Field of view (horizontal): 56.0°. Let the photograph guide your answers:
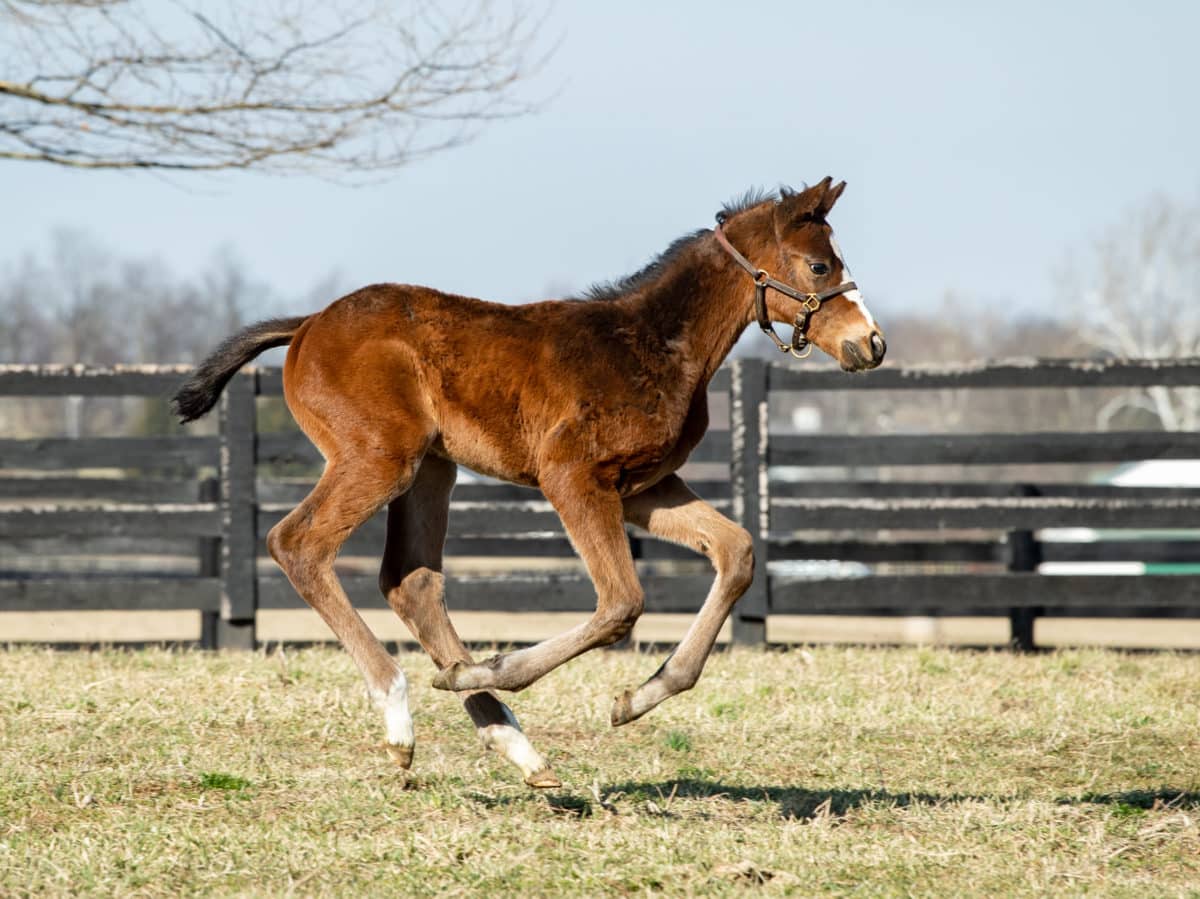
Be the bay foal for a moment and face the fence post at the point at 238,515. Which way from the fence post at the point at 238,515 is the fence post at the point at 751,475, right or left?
right

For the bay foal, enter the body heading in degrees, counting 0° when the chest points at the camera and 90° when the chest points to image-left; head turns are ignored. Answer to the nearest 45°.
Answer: approximately 270°

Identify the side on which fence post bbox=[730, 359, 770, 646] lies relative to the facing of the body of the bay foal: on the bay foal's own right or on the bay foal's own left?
on the bay foal's own left

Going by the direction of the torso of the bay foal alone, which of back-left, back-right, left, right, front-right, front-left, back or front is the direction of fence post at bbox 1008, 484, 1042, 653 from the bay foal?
front-left

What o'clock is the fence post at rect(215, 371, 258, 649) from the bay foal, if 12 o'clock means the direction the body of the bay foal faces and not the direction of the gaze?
The fence post is roughly at 8 o'clock from the bay foal.

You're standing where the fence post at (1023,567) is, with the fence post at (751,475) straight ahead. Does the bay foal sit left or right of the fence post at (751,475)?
left

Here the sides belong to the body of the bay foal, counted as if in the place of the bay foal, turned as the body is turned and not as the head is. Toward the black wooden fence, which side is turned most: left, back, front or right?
left
